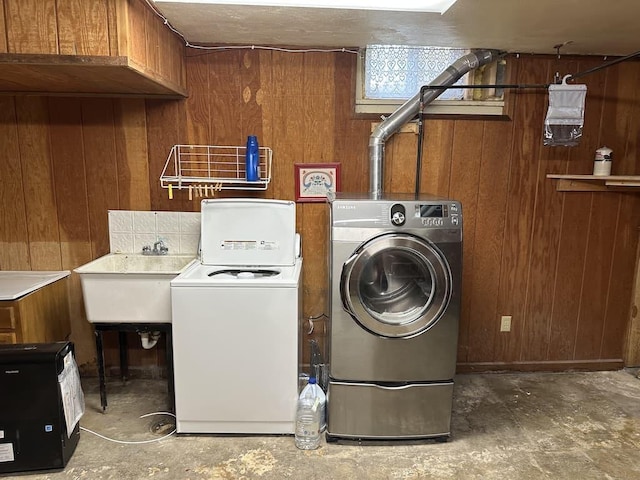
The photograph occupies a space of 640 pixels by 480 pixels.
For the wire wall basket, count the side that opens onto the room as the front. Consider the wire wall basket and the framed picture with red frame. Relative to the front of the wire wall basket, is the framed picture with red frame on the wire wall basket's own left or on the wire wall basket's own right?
on the wire wall basket's own left

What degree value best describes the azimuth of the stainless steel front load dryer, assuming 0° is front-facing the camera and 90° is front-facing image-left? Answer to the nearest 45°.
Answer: approximately 0°

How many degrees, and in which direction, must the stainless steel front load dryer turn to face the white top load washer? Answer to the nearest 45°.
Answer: approximately 90° to its right

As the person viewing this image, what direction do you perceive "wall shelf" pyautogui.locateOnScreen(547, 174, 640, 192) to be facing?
facing the viewer

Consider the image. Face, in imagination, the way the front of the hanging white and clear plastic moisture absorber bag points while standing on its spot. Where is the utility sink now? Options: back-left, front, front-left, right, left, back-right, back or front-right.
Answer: front-right

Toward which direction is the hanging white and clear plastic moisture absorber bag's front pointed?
toward the camera

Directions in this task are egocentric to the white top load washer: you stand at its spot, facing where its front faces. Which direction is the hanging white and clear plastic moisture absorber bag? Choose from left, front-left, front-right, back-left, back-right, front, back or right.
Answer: left

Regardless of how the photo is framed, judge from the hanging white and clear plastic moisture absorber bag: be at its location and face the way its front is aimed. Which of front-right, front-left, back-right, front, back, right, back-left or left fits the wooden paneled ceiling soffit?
front-right
